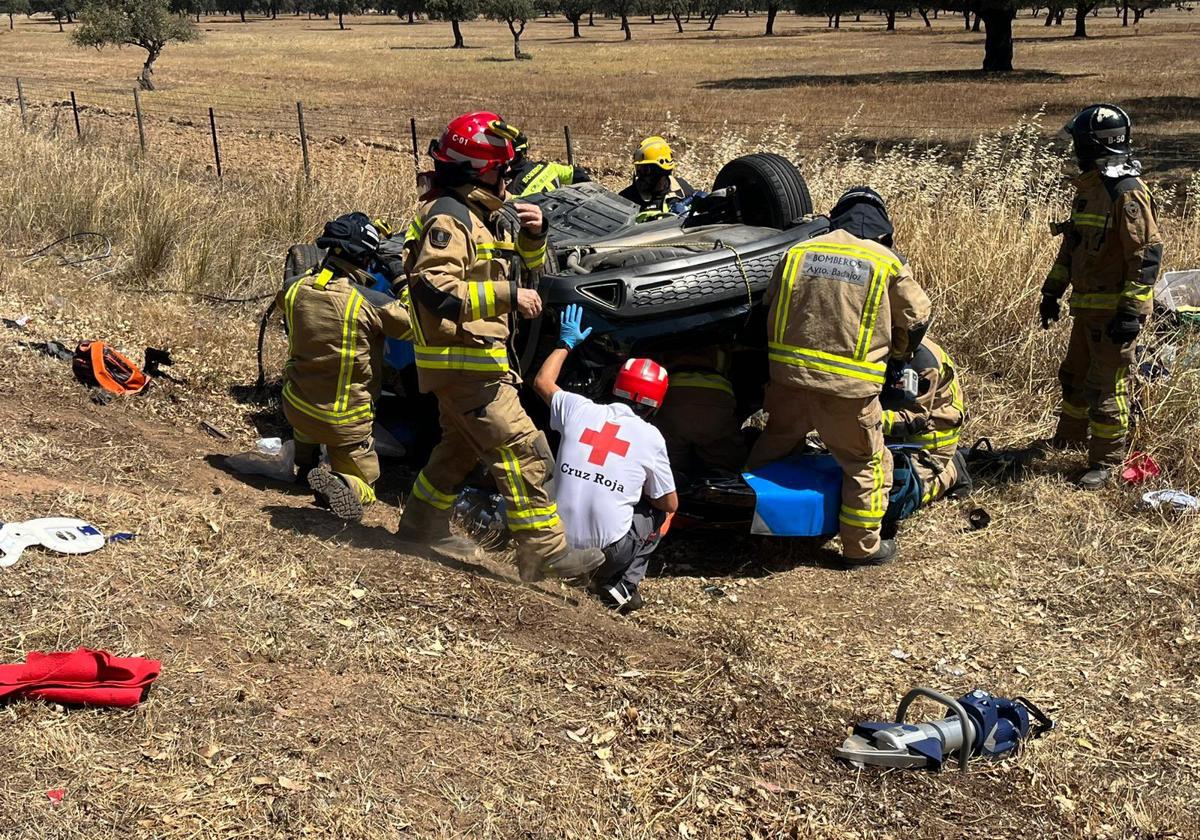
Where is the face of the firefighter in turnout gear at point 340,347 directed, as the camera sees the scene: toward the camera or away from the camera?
away from the camera

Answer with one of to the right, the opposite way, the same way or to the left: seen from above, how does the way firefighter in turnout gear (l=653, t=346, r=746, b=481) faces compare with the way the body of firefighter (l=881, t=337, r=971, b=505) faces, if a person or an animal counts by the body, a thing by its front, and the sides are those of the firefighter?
to the right

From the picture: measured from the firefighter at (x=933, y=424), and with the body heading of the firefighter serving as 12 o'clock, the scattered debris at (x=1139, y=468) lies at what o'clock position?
The scattered debris is roughly at 5 o'clock from the firefighter.

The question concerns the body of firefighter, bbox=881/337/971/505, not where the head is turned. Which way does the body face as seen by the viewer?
to the viewer's left

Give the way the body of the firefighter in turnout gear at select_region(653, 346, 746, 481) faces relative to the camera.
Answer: away from the camera

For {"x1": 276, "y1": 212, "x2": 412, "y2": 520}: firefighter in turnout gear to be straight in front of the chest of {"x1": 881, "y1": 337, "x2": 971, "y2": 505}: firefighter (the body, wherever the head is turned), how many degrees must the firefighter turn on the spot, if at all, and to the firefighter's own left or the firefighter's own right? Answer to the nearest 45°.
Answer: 0° — they already face them

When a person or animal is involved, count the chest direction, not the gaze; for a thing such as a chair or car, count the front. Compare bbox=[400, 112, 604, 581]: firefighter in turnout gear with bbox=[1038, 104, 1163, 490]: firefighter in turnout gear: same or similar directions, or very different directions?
very different directions

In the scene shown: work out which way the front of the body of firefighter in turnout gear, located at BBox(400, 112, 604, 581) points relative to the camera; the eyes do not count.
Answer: to the viewer's right

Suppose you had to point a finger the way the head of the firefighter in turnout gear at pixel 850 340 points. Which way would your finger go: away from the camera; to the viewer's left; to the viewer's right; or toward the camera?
away from the camera

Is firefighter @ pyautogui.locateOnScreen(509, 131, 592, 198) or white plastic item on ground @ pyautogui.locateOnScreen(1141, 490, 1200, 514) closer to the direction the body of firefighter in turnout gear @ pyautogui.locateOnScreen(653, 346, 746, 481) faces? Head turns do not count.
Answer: the firefighter

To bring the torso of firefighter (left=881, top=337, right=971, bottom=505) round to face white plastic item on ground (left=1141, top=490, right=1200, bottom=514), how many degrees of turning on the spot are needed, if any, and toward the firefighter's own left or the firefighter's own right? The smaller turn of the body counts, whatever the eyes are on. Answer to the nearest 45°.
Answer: approximately 180°

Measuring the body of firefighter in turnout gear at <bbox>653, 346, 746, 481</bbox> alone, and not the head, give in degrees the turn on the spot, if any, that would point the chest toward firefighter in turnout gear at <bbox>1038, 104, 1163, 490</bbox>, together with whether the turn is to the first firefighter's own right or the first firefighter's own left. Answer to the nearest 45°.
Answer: approximately 90° to the first firefighter's own right

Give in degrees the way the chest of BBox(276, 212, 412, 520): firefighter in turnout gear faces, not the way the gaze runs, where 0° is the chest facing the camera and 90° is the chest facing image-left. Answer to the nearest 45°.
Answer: approximately 225°
